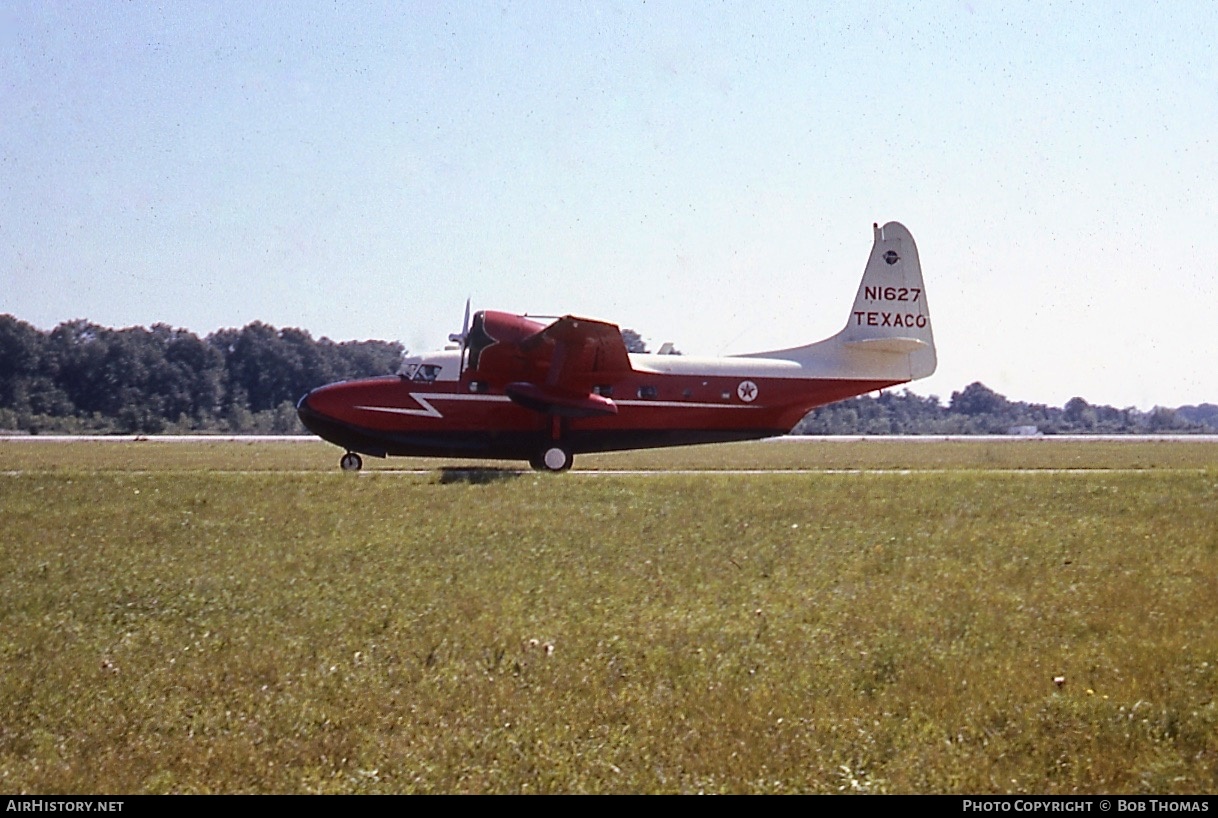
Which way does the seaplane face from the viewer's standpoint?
to the viewer's left
